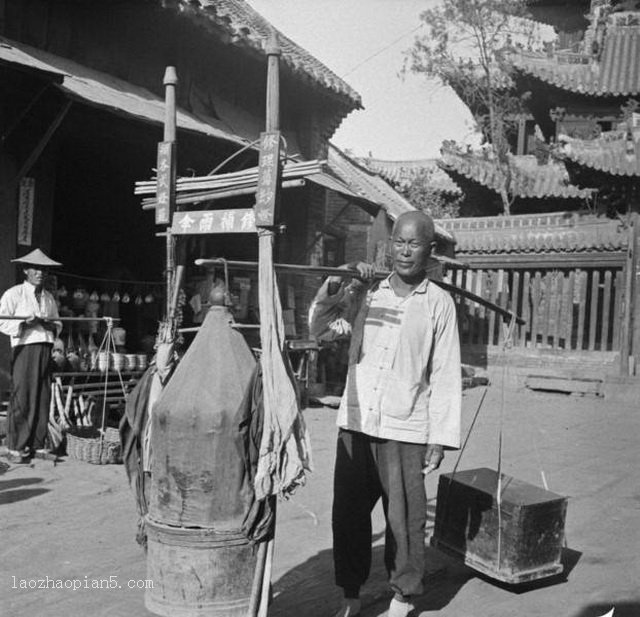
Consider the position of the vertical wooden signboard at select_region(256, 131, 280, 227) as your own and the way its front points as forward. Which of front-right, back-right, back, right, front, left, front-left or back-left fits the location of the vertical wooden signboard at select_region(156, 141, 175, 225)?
back-right

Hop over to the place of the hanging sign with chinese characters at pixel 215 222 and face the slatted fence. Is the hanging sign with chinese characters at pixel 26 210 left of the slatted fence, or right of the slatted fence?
left

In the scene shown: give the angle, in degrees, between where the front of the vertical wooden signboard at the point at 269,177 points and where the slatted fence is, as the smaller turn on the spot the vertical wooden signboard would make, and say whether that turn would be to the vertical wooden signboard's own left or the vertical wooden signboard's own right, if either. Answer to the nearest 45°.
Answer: approximately 135° to the vertical wooden signboard's own left

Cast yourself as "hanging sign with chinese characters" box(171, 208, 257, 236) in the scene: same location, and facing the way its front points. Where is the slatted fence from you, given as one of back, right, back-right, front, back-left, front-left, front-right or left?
back-left

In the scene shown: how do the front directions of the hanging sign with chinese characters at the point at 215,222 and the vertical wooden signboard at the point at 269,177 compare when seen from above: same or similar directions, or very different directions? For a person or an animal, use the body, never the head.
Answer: same or similar directions

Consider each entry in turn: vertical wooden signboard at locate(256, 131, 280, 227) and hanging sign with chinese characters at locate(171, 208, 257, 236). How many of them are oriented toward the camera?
2

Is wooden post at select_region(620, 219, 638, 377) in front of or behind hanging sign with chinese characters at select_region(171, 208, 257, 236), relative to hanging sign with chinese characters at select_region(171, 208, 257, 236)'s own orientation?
behind

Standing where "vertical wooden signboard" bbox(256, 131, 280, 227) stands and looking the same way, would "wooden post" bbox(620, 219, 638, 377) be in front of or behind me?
behind

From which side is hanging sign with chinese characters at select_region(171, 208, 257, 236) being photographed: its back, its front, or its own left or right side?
front

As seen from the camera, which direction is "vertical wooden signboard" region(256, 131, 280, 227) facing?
toward the camera
